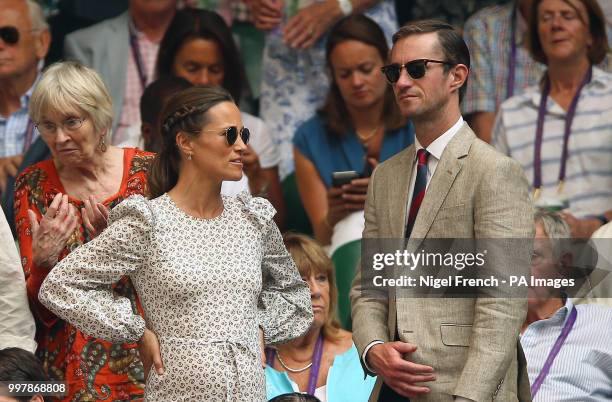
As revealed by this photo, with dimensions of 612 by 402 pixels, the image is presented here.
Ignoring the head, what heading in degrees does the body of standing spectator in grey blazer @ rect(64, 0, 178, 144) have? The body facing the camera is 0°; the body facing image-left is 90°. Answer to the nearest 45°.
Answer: approximately 315°

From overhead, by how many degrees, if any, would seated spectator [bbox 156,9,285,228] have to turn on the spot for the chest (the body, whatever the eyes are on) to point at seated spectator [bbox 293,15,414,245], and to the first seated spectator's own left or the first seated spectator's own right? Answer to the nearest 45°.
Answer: approximately 45° to the first seated spectator's own left

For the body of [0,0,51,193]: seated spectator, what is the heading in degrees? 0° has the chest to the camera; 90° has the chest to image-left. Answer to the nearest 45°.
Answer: approximately 45°

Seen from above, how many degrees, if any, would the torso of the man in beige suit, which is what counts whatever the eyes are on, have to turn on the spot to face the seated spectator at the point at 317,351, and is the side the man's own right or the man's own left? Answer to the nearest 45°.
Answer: approximately 90° to the man's own right

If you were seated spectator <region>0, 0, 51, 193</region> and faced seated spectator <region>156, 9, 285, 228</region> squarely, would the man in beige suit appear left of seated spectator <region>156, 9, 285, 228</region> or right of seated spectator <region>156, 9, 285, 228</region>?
right

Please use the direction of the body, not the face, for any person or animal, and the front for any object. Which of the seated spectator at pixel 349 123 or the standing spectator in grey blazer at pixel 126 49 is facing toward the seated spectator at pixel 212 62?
the standing spectator in grey blazer at pixel 126 49

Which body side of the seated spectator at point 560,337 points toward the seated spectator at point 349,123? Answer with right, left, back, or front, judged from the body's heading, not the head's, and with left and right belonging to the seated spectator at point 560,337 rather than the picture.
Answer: right

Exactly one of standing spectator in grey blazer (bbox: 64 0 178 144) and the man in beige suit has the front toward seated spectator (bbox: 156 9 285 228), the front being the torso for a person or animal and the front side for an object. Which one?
standing spectator in grey blazer (bbox: 64 0 178 144)

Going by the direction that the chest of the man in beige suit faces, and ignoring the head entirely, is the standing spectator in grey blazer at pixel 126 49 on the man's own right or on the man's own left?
on the man's own right

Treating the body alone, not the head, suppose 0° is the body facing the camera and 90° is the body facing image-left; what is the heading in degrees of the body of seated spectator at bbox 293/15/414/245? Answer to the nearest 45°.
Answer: approximately 0°

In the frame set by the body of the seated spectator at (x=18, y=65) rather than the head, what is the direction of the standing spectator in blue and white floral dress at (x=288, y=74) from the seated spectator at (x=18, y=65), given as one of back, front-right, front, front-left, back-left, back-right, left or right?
back-left

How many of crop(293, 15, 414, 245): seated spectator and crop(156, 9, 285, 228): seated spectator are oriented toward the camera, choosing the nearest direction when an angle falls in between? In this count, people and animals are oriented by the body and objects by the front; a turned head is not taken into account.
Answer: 2

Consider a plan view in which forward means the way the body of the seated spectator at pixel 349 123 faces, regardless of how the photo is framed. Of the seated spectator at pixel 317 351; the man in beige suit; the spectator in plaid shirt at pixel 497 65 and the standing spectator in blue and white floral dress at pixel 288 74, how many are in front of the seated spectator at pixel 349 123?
2

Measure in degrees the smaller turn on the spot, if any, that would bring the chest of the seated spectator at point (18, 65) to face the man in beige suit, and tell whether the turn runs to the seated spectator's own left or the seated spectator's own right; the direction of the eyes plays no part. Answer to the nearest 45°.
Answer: approximately 90° to the seated spectator's own left
